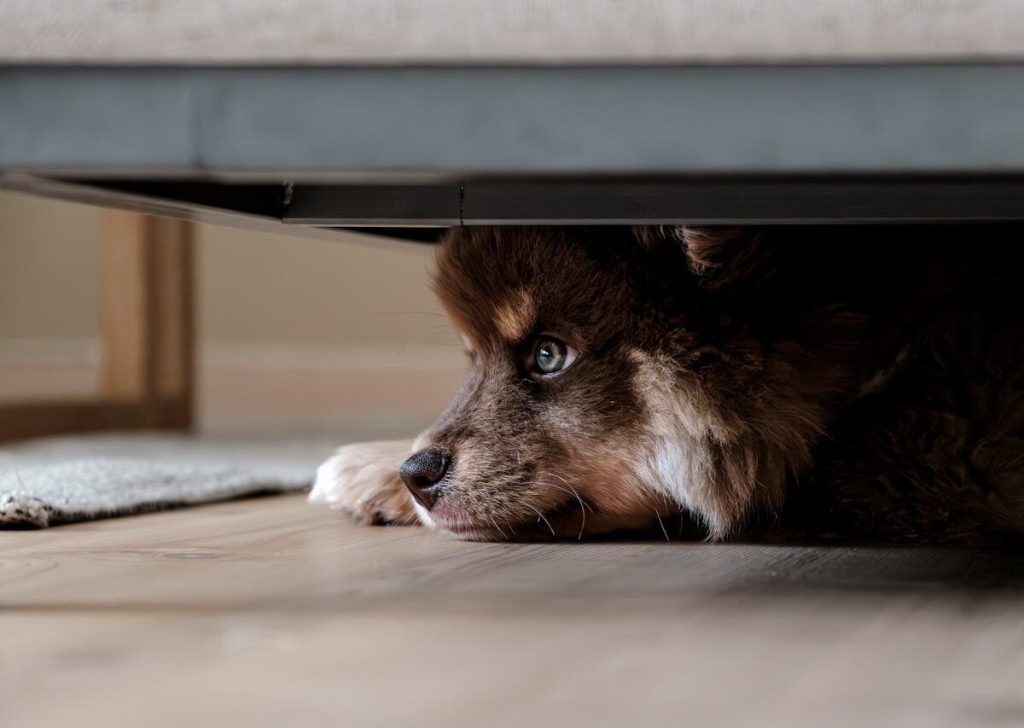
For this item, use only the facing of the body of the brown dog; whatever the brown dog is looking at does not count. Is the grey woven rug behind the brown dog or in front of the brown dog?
in front

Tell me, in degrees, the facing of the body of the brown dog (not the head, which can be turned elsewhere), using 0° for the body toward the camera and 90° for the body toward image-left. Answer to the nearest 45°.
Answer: approximately 90°
